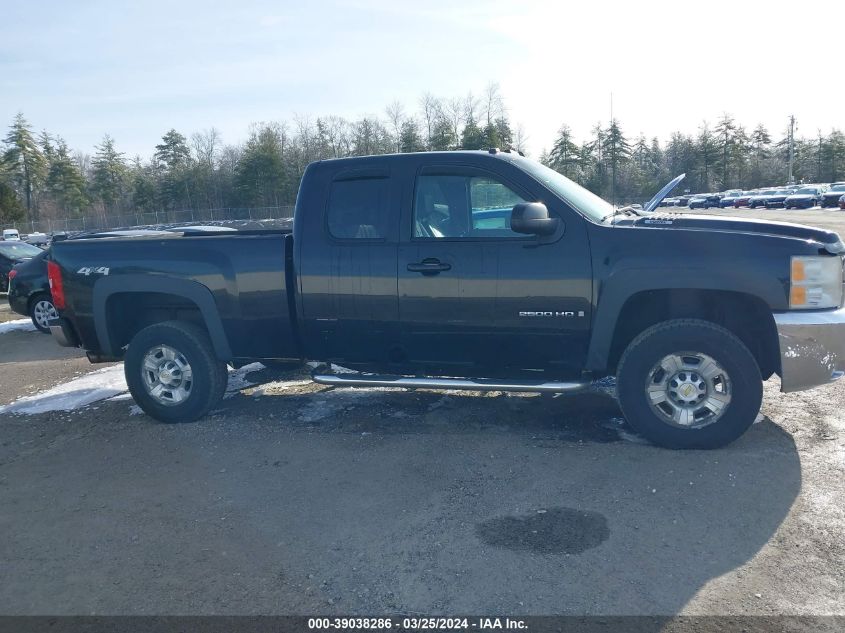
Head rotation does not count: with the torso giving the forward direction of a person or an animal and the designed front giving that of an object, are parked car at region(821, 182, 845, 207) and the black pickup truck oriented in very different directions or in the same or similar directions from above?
very different directions

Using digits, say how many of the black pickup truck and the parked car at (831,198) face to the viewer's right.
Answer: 1

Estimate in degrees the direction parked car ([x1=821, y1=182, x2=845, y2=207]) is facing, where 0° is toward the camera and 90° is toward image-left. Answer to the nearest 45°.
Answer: approximately 45°

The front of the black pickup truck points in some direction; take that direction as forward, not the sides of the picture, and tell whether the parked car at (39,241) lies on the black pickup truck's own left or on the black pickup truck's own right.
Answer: on the black pickup truck's own left

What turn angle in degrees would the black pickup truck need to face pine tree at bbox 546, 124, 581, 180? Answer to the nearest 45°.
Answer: approximately 90° to its left

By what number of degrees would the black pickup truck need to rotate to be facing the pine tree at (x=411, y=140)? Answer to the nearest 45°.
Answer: approximately 90° to its left

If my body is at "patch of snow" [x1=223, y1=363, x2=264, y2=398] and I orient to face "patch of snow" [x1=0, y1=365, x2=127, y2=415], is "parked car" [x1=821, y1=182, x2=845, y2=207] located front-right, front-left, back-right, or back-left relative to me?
back-right

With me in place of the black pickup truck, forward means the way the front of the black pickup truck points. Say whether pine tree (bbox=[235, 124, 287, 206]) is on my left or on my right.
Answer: on my left

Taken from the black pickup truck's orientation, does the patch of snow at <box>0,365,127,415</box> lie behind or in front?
behind

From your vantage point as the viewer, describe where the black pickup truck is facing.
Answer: facing to the right of the viewer
